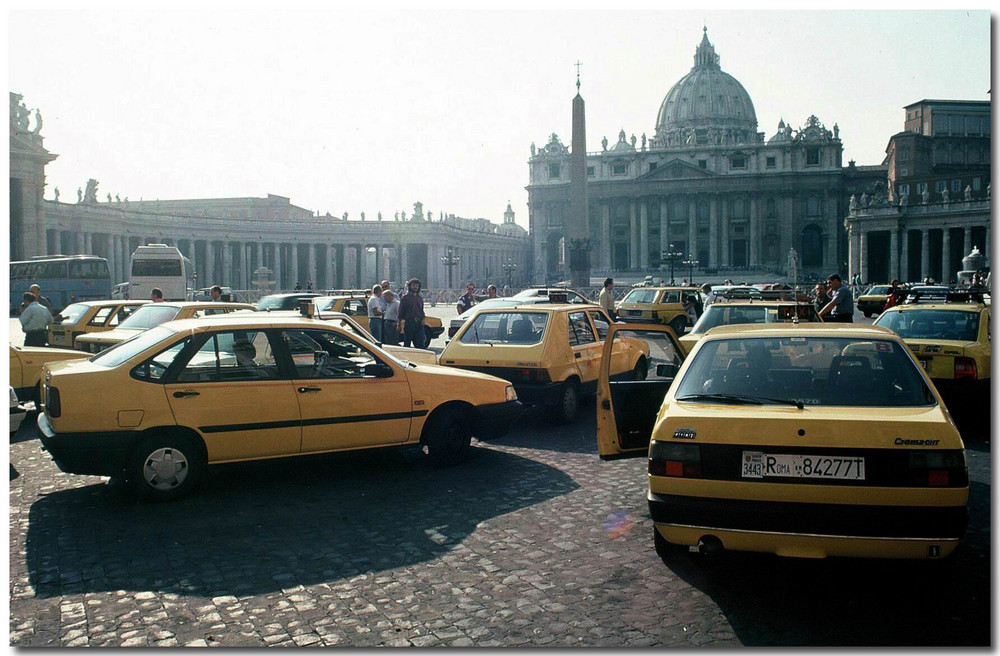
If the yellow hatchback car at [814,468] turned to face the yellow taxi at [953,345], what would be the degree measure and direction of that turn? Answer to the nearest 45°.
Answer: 0° — it already faces it

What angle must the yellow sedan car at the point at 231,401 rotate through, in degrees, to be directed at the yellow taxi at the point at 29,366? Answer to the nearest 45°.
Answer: approximately 135° to its left

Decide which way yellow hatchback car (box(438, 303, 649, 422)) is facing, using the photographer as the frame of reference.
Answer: facing away from the viewer and to the right of the viewer

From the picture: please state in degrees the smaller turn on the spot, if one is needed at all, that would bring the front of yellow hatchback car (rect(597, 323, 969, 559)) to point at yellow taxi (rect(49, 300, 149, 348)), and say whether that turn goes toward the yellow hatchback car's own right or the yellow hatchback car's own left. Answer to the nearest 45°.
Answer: approximately 45° to the yellow hatchback car's own left

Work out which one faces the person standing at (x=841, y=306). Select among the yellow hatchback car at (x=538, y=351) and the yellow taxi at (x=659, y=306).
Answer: the yellow hatchback car

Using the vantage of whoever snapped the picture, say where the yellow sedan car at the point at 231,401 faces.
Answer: facing to the right of the viewer

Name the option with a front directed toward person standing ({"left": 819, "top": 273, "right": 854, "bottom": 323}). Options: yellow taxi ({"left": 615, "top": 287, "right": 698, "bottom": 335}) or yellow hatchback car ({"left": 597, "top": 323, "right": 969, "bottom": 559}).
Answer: the yellow hatchback car

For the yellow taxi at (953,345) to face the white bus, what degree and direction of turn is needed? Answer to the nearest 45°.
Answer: approximately 45° to its left

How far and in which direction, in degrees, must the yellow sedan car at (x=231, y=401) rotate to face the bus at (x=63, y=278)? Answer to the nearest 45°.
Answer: approximately 90° to its left

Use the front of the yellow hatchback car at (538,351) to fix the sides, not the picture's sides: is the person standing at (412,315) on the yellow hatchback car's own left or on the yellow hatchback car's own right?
on the yellow hatchback car's own left

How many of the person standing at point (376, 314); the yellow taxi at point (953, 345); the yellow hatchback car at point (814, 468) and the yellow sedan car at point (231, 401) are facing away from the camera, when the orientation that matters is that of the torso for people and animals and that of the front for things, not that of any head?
2

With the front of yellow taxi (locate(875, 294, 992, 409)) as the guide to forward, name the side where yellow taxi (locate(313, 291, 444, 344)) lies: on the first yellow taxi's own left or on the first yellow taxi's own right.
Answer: on the first yellow taxi's own left

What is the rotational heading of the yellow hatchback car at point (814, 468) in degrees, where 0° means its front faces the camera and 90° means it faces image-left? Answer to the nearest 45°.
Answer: approximately 180°
